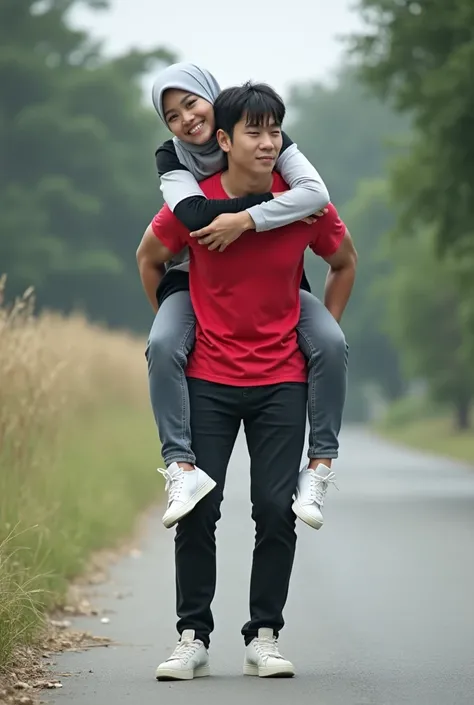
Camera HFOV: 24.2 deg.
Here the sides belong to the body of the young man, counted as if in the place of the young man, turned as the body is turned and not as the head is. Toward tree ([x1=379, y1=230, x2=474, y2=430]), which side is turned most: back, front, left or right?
back

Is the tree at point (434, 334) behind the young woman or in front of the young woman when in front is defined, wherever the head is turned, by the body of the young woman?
behind

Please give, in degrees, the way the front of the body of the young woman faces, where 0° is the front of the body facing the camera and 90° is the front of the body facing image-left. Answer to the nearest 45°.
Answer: approximately 0°

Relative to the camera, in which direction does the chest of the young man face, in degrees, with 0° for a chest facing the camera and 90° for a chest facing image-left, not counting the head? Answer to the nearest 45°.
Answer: approximately 0°
